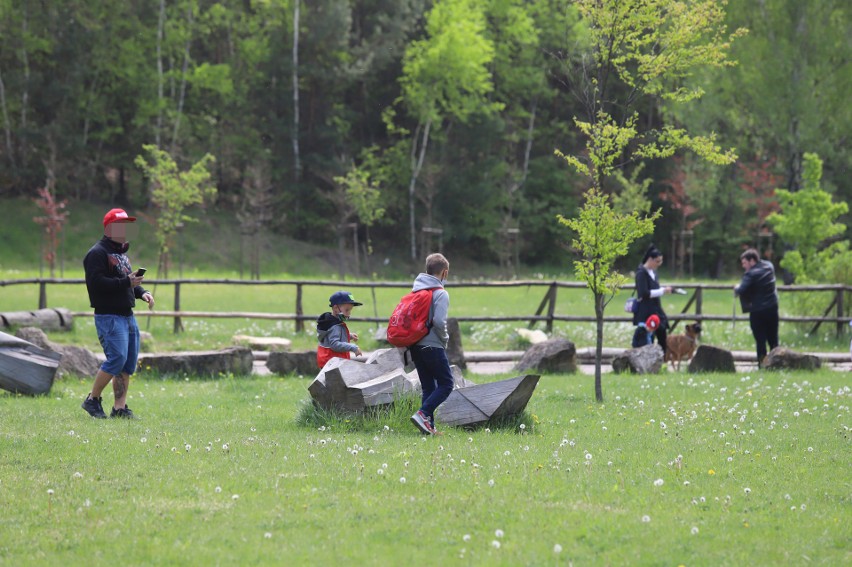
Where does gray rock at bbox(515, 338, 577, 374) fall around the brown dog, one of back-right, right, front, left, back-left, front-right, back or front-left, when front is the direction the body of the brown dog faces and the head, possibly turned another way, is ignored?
back-right

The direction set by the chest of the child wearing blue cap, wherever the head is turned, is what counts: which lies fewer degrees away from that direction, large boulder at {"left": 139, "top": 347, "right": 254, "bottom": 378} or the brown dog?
the brown dog

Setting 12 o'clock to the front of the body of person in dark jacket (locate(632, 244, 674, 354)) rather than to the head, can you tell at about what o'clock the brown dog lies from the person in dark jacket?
The brown dog is roughly at 12 o'clock from the person in dark jacket.

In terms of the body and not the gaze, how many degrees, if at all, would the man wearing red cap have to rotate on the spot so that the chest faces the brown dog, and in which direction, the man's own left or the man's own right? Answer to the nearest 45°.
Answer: approximately 90° to the man's own left

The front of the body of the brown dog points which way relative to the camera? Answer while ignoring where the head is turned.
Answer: to the viewer's right

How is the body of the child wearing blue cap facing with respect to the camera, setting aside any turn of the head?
to the viewer's right

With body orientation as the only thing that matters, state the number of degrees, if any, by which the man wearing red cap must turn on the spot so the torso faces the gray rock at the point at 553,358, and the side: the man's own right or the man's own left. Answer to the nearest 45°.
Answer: approximately 90° to the man's own left

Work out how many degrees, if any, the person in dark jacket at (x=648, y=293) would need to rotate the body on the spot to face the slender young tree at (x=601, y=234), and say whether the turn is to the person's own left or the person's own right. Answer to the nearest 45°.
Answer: approximately 90° to the person's own right

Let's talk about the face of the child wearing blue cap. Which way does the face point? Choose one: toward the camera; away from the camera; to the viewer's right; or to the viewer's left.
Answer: to the viewer's right
